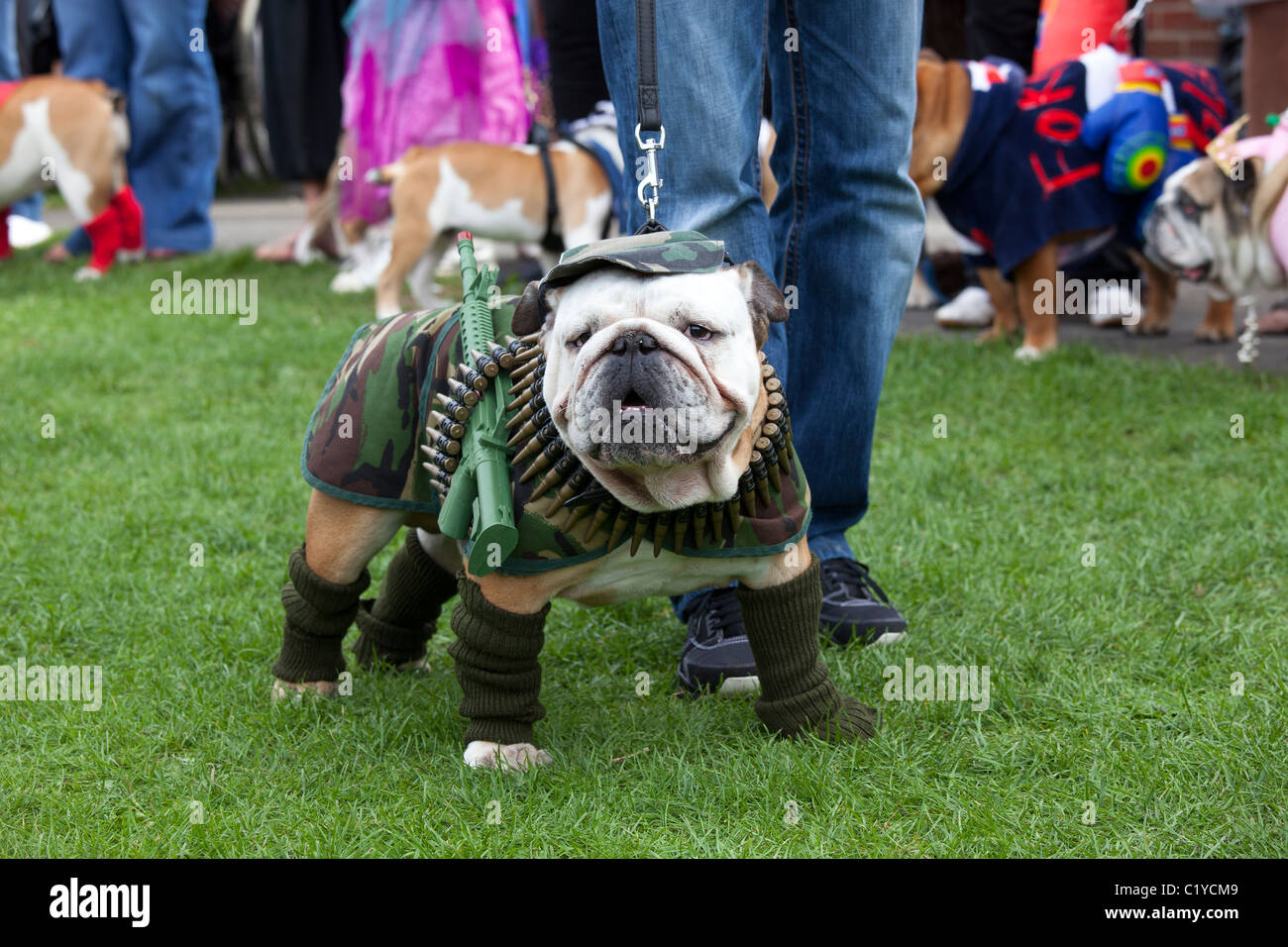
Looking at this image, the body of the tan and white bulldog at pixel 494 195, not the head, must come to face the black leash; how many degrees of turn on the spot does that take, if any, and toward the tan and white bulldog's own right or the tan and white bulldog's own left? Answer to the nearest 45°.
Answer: approximately 90° to the tan and white bulldog's own right

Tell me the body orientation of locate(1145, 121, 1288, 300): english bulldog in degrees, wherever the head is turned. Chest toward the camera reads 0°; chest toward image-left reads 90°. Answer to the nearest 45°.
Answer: approximately 90°

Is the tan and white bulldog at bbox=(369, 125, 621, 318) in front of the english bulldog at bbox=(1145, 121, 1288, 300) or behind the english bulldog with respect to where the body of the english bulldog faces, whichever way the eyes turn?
in front

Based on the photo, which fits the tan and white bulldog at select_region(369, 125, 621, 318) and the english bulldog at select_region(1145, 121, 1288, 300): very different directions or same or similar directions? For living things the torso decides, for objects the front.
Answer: very different directions

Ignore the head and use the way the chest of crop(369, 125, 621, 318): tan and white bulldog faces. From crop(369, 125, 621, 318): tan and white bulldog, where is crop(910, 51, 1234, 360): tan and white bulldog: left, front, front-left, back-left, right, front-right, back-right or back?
front-right

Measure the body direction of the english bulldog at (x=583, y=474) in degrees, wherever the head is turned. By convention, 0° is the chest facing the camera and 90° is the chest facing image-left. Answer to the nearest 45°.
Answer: approximately 315°

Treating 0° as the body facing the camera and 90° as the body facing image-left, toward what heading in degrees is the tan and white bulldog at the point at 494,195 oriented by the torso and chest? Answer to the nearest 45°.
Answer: approximately 270°

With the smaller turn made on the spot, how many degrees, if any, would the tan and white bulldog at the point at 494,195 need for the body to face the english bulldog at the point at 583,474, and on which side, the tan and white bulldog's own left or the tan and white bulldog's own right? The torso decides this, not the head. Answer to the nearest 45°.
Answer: approximately 90° to the tan and white bulldog's own right
